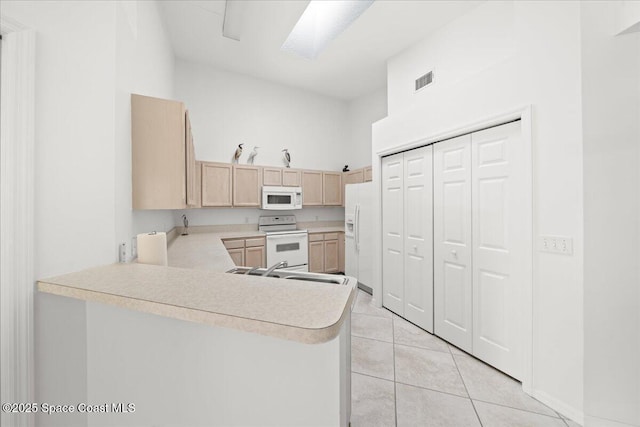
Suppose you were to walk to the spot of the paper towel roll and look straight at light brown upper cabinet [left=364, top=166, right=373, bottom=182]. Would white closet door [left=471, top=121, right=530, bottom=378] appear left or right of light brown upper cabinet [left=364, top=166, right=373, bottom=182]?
right

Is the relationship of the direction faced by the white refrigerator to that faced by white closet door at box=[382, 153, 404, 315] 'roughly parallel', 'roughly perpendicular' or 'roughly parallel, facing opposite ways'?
roughly parallel

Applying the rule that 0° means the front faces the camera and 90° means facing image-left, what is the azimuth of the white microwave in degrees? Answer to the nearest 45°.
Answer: approximately 0°

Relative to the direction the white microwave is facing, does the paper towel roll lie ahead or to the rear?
ahead

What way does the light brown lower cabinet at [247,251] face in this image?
toward the camera

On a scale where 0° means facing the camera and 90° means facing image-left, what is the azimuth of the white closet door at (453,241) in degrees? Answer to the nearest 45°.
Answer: approximately 45°

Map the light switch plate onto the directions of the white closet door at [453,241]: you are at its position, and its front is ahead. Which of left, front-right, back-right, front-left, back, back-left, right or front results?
left

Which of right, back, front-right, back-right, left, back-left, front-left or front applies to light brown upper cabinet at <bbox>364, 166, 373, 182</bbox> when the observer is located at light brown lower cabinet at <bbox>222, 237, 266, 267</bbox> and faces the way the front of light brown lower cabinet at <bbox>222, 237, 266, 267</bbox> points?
left

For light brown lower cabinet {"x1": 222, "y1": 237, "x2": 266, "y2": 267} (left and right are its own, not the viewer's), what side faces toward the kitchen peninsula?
front

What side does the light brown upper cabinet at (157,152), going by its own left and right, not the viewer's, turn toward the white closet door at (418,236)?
front

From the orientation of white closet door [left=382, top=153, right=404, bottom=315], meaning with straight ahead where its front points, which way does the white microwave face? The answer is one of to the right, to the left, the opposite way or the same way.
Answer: to the left

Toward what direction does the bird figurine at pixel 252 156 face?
to the viewer's right

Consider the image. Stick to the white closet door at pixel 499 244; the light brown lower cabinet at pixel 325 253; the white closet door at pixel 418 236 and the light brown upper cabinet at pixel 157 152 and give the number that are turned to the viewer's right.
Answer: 1
